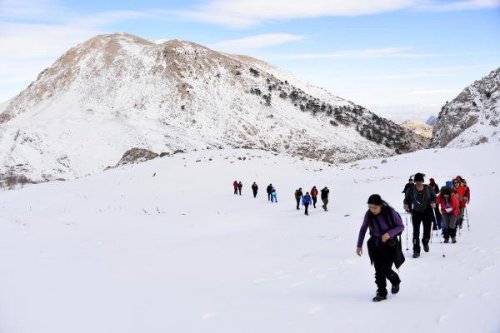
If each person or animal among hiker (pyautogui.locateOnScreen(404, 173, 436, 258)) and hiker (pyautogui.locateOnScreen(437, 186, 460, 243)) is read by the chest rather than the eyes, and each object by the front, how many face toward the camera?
2

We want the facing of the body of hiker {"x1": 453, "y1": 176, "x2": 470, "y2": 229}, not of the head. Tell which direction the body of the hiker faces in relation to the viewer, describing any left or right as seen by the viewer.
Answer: facing the viewer and to the left of the viewer

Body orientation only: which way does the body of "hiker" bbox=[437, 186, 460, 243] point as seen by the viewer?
toward the camera

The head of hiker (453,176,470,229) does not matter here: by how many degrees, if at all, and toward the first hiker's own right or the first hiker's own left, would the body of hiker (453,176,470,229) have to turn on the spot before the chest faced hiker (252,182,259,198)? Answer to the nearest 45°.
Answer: approximately 90° to the first hiker's own right

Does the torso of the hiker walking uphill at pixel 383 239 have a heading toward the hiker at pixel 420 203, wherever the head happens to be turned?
no

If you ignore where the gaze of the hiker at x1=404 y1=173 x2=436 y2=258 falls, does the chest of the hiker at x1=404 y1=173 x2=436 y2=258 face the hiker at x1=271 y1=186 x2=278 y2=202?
no

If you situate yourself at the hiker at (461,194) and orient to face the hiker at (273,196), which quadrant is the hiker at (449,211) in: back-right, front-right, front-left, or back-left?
back-left

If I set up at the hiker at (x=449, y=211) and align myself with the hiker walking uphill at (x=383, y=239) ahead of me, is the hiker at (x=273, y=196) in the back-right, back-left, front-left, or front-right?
back-right
